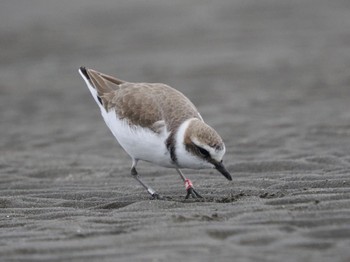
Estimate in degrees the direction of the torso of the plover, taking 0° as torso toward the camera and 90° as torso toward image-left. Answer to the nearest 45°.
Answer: approximately 270°
